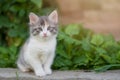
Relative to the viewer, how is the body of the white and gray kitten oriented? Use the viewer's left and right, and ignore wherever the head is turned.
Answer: facing the viewer and to the right of the viewer
